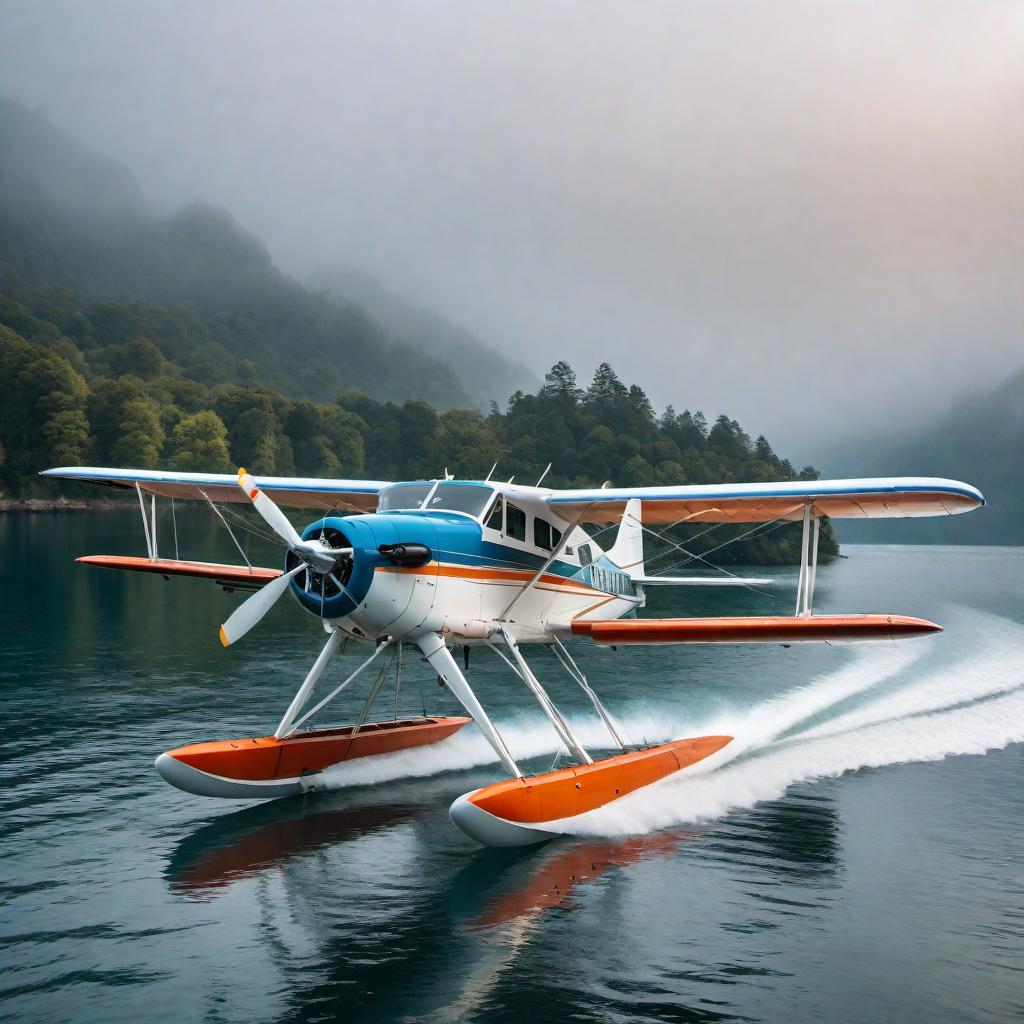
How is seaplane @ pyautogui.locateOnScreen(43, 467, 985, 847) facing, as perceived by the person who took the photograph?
facing the viewer and to the left of the viewer
